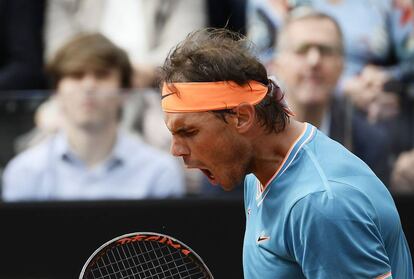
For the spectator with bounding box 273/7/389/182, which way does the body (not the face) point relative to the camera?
toward the camera

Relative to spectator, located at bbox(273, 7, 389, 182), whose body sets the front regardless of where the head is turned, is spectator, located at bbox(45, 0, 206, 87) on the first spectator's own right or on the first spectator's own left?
on the first spectator's own right

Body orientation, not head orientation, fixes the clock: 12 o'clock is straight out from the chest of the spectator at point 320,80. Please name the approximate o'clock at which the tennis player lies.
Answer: The tennis player is roughly at 12 o'clock from the spectator.

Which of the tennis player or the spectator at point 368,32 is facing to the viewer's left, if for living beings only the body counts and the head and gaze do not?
the tennis player

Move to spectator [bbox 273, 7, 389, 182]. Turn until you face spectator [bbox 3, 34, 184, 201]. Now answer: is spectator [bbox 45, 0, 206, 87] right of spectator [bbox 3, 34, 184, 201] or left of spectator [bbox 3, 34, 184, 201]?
right

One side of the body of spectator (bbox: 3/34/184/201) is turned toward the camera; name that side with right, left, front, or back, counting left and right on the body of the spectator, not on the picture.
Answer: front

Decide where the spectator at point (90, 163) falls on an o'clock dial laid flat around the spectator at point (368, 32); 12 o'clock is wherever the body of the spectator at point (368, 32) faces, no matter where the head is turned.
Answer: the spectator at point (90, 163) is roughly at 2 o'clock from the spectator at point (368, 32).

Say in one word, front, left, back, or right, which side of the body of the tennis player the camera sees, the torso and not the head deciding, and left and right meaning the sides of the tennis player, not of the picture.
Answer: left

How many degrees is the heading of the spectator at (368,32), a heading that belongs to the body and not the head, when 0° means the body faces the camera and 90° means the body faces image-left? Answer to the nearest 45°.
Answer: approximately 0°

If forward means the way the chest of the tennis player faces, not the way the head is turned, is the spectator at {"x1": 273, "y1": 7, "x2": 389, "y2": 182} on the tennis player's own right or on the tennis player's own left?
on the tennis player's own right

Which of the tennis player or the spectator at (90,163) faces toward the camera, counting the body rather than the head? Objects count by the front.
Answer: the spectator

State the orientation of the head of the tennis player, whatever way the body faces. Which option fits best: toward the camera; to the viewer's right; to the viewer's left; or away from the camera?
to the viewer's left

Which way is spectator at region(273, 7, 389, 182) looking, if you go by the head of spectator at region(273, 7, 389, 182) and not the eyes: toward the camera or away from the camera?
toward the camera

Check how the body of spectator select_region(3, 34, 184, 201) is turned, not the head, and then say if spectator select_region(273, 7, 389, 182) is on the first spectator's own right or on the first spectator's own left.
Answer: on the first spectator's own left

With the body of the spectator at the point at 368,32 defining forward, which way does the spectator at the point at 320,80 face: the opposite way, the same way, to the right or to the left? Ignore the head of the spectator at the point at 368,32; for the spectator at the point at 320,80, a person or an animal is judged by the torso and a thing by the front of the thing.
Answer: the same way
